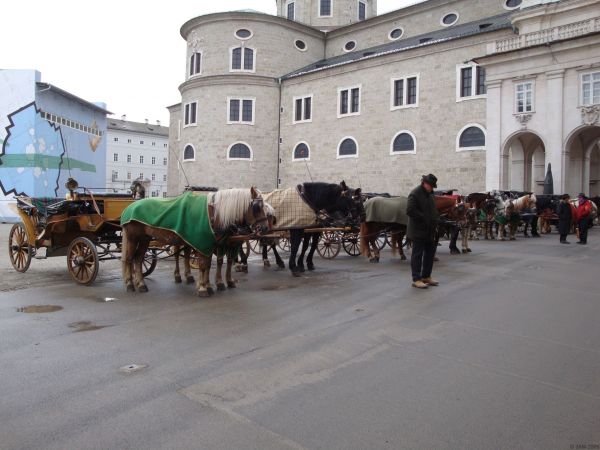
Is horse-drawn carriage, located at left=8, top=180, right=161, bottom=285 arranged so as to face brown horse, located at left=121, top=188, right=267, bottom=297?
yes

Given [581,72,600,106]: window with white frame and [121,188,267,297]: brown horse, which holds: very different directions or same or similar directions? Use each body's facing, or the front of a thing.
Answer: very different directions

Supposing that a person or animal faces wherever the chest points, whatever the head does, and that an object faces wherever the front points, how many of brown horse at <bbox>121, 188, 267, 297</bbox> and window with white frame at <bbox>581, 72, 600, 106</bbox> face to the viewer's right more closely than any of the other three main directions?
1

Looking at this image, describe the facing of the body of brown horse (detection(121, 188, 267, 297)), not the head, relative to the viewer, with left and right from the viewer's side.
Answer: facing to the right of the viewer

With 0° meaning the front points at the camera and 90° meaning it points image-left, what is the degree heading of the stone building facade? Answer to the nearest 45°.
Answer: approximately 45°

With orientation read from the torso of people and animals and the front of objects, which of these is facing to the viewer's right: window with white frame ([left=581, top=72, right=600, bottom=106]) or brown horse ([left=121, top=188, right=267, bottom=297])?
the brown horse
